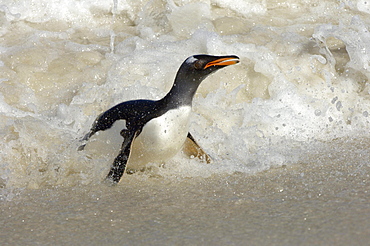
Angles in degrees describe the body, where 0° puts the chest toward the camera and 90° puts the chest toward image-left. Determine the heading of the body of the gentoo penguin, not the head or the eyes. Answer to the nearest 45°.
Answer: approximately 315°
